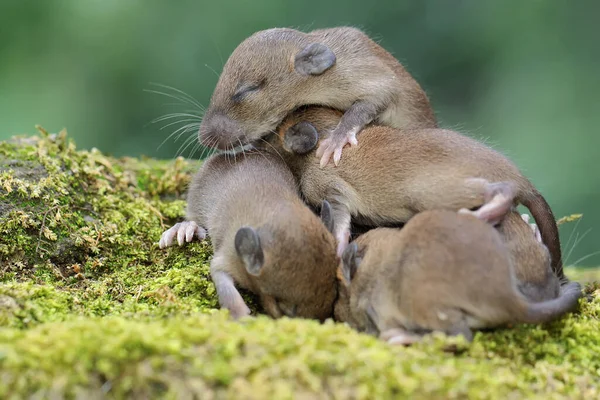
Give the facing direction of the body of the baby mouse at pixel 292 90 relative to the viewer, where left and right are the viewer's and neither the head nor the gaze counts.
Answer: facing to the left of the viewer

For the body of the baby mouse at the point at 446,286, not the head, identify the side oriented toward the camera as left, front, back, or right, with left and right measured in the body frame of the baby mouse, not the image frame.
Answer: left

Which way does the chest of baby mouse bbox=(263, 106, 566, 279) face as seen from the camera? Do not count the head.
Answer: to the viewer's left

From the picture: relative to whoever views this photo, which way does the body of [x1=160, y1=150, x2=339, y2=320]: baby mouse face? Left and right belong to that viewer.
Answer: facing the viewer and to the right of the viewer
